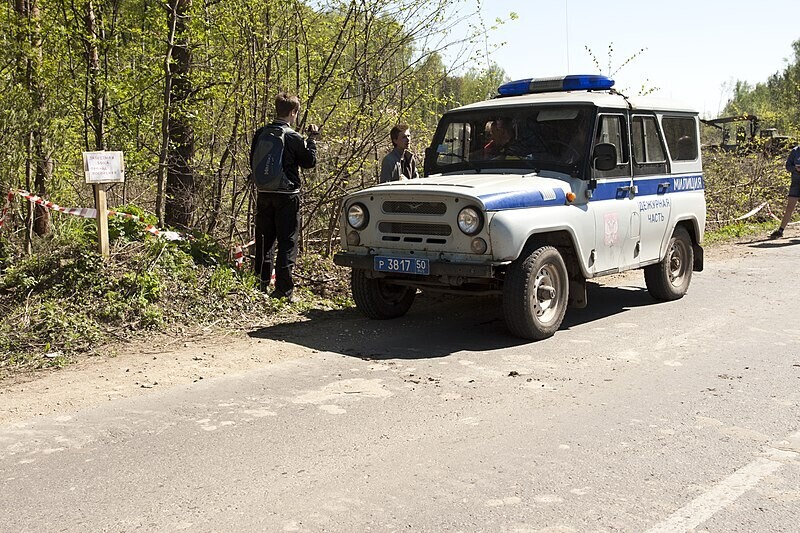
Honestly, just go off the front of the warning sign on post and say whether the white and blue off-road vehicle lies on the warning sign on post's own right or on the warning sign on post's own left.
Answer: on the warning sign on post's own left

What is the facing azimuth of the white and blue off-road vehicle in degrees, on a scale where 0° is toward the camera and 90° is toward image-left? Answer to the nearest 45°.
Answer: approximately 45°

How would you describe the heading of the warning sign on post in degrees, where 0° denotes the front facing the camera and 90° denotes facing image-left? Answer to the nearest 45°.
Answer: approximately 0°

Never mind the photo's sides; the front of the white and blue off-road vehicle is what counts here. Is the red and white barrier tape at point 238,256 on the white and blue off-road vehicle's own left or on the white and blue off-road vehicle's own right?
on the white and blue off-road vehicle's own right

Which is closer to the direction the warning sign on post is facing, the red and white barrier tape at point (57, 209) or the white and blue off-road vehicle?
the white and blue off-road vehicle

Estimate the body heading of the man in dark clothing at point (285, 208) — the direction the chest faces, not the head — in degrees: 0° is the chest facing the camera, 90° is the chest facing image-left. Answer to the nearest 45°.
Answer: approximately 225°

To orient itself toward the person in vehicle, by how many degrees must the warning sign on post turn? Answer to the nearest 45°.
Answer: approximately 90° to its left

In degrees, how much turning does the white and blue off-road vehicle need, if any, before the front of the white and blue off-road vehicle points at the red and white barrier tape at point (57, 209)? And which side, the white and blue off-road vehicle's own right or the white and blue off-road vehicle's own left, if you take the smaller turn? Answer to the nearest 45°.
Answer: approximately 45° to the white and blue off-road vehicle's own right

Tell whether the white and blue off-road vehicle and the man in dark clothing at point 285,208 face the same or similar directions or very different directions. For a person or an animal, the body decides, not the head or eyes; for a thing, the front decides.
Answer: very different directions

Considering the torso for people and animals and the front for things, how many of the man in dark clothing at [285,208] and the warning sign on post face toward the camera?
1
